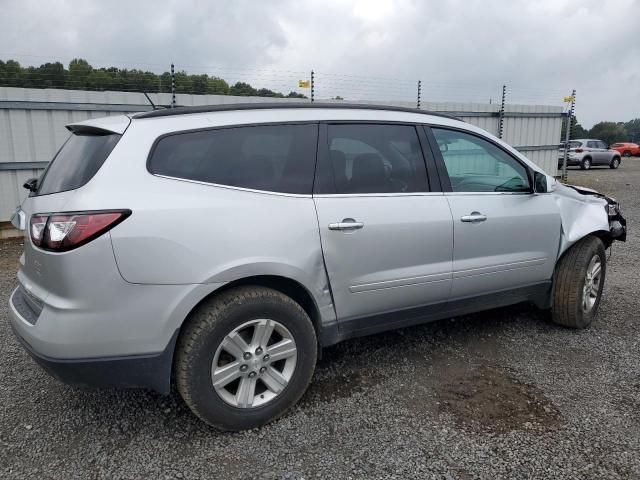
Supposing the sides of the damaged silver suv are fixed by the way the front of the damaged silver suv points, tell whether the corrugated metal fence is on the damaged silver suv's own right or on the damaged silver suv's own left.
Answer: on the damaged silver suv's own left

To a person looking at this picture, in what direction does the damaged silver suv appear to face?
facing away from the viewer and to the right of the viewer

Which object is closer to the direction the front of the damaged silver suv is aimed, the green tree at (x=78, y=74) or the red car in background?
the red car in background

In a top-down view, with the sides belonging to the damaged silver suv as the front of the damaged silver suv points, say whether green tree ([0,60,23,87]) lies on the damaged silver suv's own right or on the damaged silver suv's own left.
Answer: on the damaged silver suv's own left

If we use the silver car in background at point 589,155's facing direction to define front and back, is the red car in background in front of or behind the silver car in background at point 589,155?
in front

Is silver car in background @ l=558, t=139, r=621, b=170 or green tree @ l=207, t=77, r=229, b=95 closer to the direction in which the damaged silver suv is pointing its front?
the silver car in background

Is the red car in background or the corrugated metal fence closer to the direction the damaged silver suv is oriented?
the red car in background

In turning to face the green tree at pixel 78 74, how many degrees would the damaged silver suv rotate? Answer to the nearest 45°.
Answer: approximately 90° to its left
